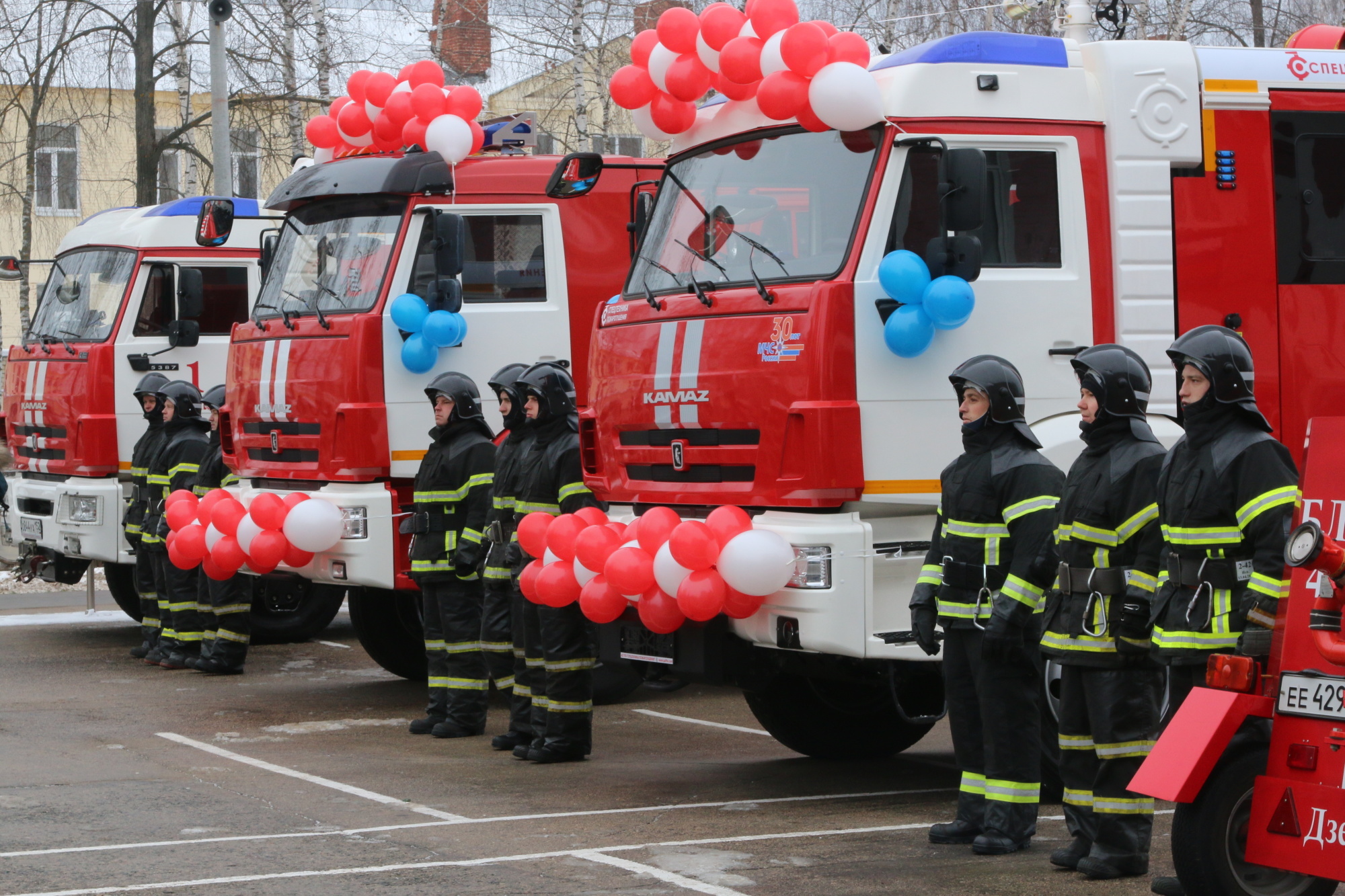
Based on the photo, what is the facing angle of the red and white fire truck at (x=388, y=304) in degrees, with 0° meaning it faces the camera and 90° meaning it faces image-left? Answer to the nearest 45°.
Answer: approximately 45°

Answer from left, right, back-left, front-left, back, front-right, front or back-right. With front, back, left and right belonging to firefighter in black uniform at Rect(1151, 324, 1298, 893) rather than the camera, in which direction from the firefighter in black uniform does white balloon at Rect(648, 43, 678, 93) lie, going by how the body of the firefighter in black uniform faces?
right

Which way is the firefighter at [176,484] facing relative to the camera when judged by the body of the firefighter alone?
to the viewer's left

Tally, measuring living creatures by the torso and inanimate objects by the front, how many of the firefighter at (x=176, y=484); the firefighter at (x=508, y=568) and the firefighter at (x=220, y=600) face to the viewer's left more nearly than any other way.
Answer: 3

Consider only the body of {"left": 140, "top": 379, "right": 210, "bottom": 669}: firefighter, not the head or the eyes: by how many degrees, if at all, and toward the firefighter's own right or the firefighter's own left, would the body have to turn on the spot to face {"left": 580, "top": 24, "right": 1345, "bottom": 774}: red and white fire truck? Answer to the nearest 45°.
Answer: approximately 135° to the firefighter's own left

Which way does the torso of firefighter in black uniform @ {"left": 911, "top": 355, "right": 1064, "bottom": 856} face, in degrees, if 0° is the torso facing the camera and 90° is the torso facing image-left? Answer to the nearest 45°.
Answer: approximately 45°

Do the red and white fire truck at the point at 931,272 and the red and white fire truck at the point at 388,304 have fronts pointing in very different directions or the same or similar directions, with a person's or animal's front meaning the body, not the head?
same or similar directions

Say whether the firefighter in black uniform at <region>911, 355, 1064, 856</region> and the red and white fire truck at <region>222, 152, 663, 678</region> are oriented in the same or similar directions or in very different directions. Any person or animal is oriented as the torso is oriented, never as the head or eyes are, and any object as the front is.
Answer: same or similar directions

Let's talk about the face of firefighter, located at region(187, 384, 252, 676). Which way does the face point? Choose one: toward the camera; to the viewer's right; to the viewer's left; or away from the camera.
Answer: to the viewer's left

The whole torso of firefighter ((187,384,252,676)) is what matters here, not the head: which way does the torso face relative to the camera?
to the viewer's left

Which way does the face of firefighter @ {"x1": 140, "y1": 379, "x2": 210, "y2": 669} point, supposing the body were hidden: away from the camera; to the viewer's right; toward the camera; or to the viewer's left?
to the viewer's left

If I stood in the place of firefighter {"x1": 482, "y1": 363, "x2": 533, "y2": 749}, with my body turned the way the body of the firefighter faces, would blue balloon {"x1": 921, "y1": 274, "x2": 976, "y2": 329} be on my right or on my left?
on my left

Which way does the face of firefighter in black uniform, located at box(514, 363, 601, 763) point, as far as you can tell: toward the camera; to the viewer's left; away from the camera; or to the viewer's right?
to the viewer's left

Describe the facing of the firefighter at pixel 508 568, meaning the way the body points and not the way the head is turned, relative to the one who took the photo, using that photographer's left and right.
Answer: facing to the left of the viewer

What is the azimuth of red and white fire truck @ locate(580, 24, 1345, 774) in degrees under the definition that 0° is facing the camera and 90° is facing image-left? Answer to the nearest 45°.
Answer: approximately 45°
